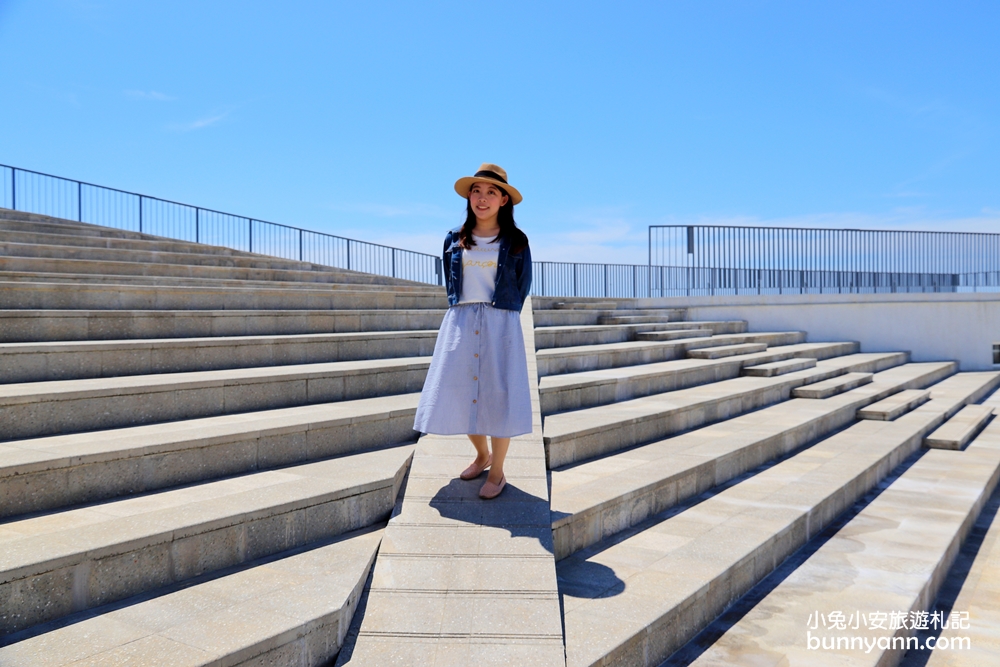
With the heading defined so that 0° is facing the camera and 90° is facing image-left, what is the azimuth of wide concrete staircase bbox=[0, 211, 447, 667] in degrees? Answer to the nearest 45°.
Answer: approximately 315°

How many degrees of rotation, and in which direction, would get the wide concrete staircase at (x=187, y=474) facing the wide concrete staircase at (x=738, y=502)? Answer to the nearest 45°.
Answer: approximately 45° to its left
